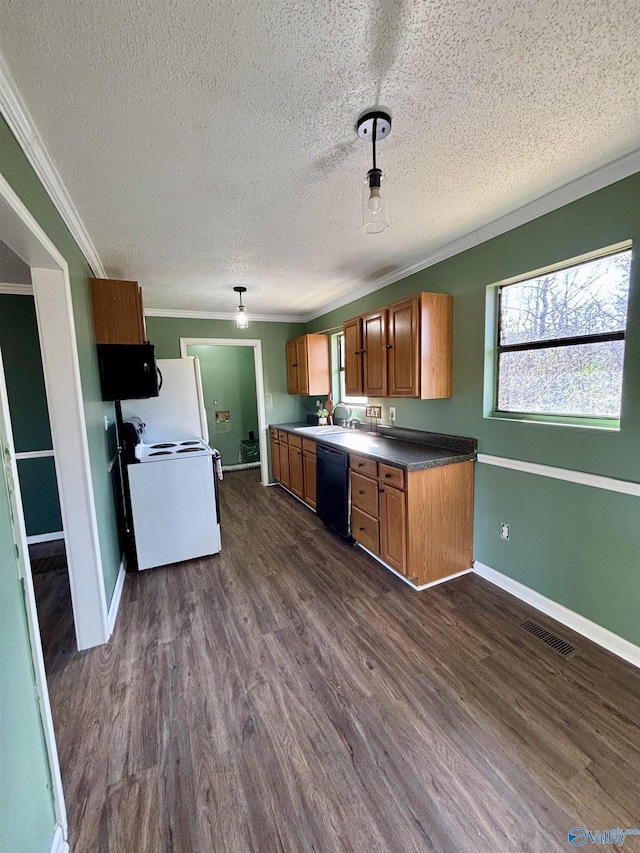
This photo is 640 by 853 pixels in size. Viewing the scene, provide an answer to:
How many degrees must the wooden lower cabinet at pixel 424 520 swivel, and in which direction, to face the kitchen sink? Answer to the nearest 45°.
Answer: approximately 90° to its right

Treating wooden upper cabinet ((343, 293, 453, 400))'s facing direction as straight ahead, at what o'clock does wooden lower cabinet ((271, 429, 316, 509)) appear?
The wooden lower cabinet is roughly at 3 o'clock from the wooden upper cabinet.

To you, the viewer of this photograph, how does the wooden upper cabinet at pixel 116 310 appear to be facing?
facing to the right of the viewer

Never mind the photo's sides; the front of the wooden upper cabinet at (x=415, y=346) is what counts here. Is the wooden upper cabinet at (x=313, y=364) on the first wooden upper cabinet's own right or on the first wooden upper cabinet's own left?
on the first wooden upper cabinet's own right

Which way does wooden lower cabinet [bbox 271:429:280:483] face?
to the viewer's left

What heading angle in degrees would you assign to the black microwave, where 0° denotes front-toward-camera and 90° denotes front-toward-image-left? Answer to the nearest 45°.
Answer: approximately 270°

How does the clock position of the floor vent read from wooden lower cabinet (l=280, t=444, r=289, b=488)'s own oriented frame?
The floor vent is roughly at 8 o'clock from the wooden lower cabinet.

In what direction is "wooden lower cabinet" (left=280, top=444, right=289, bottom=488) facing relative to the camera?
to the viewer's left

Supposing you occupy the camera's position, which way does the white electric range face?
facing to the right of the viewer

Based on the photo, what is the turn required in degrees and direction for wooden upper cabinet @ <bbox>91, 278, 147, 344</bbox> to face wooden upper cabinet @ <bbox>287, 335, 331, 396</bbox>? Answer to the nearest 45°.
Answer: approximately 45° to its left

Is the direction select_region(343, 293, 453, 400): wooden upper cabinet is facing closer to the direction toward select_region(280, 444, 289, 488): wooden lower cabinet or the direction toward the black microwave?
the black microwave
